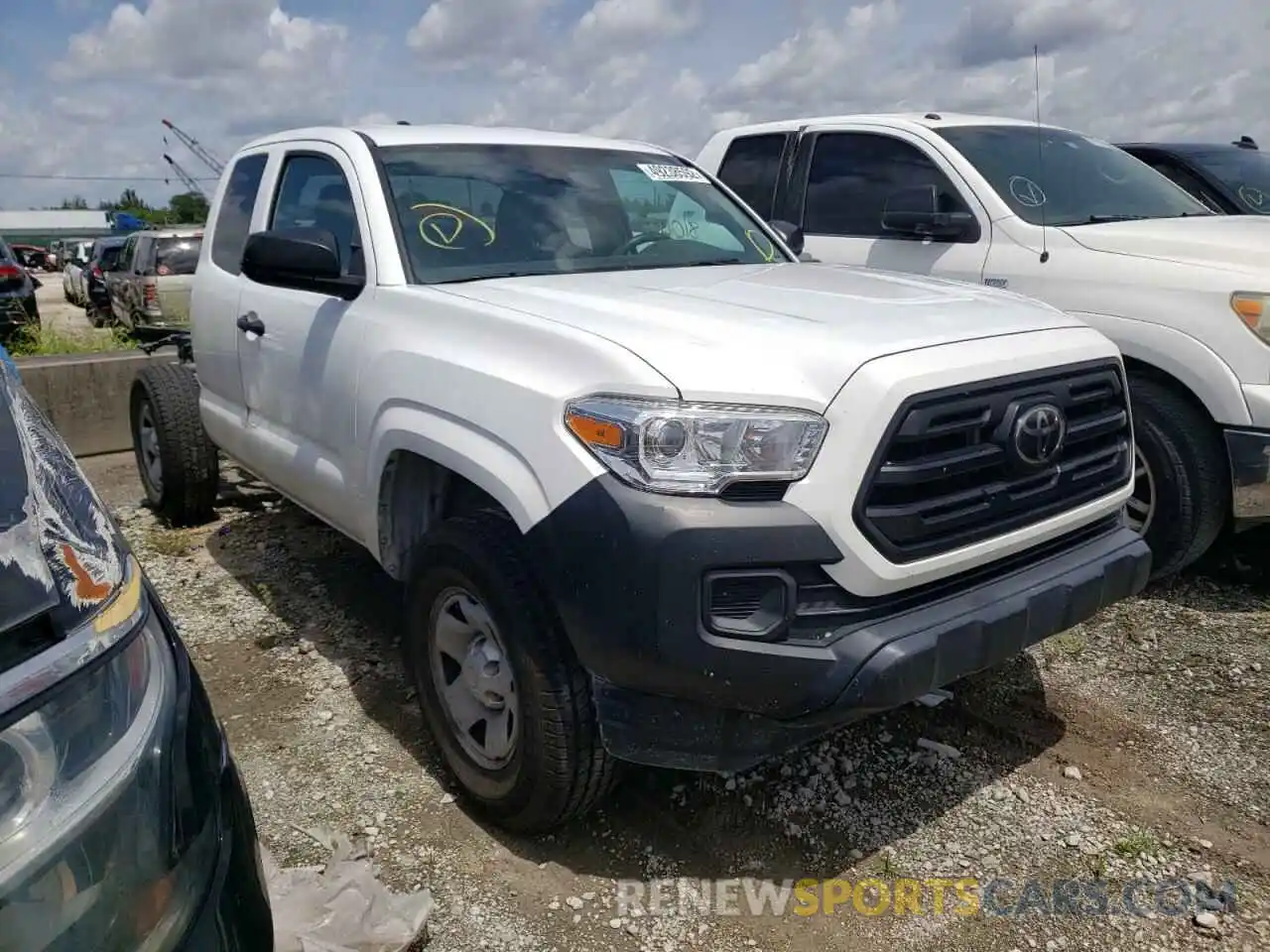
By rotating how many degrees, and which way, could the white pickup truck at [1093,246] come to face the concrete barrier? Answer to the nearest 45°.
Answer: approximately 135° to its right

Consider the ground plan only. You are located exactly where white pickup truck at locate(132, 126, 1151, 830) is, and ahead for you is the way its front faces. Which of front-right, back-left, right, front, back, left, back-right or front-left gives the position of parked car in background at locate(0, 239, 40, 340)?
back

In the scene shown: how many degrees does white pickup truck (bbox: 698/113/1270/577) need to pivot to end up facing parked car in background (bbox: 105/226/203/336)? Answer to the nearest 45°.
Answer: approximately 180°

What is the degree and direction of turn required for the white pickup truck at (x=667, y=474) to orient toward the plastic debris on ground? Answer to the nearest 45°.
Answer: approximately 90° to its right

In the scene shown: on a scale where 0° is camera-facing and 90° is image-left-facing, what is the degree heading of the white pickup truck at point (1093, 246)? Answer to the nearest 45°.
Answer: approximately 315°

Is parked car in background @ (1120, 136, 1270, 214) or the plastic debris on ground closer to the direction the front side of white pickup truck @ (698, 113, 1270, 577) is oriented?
the plastic debris on ground

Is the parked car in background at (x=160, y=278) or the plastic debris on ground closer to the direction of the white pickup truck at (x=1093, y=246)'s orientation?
the plastic debris on ground

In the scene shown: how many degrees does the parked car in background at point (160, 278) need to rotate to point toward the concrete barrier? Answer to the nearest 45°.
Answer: approximately 135° to its left

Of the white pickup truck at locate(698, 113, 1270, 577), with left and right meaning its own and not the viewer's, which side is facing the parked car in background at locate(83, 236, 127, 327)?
back

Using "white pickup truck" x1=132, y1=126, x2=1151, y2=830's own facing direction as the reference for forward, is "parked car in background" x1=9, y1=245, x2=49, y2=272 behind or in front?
behind

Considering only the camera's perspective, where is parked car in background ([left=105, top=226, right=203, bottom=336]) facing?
facing away from the viewer and to the left of the viewer
